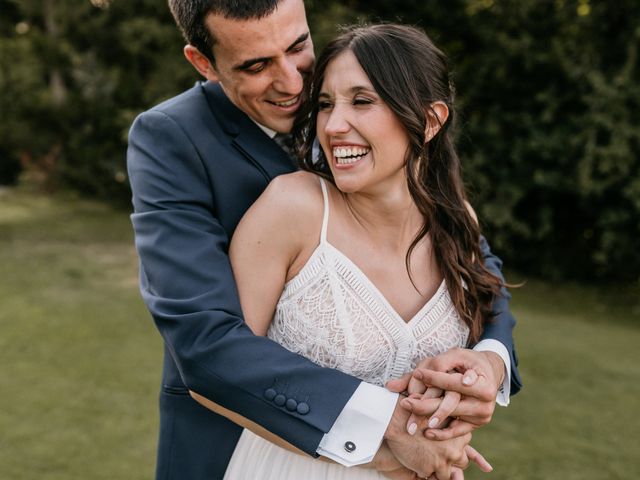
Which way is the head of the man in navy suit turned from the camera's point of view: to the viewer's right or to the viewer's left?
to the viewer's right

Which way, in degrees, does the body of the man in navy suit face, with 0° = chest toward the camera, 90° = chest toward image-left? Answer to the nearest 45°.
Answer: approximately 315°
